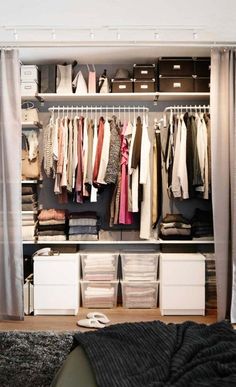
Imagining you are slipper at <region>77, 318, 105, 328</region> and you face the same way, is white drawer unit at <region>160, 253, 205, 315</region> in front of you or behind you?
behind

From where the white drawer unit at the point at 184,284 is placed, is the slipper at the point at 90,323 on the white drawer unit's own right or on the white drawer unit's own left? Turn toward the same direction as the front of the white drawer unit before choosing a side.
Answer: on the white drawer unit's own right
